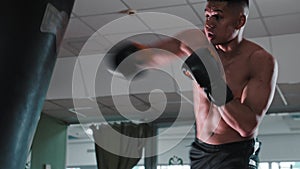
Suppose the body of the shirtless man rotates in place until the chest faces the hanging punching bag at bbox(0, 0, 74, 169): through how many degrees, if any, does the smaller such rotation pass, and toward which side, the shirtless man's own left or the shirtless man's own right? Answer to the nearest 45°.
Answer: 0° — they already face it
